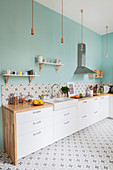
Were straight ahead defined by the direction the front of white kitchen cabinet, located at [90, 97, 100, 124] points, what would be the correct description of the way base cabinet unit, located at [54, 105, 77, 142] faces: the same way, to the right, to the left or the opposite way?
the same way

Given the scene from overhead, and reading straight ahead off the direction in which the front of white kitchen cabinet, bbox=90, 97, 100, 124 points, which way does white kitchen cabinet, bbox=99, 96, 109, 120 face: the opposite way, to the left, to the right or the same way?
the same way

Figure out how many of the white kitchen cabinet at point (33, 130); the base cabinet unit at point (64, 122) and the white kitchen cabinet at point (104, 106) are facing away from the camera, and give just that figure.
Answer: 0

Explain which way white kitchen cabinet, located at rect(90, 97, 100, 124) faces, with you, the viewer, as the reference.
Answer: facing the viewer and to the right of the viewer

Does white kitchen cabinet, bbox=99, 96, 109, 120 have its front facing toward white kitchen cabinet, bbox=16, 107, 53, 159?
no

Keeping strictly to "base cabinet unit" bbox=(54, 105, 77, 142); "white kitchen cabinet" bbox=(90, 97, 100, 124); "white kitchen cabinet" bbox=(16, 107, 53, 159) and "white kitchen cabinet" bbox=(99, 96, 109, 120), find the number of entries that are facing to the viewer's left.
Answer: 0

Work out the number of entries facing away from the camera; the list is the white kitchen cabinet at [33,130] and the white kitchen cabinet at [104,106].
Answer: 0

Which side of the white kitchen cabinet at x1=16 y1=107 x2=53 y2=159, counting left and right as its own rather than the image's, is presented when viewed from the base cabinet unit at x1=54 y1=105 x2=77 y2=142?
left

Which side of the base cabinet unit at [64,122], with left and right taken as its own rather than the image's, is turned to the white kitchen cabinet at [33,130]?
right

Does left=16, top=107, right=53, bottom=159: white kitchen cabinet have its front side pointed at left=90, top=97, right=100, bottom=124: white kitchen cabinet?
no

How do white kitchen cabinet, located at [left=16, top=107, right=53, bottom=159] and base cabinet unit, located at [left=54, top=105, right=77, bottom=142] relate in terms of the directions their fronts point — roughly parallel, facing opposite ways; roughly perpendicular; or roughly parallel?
roughly parallel

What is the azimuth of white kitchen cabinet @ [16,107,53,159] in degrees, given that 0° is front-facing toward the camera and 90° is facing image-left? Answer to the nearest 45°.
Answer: approximately 315°

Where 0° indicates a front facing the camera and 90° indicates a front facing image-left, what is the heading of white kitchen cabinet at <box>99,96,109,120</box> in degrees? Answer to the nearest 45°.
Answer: approximately 315°

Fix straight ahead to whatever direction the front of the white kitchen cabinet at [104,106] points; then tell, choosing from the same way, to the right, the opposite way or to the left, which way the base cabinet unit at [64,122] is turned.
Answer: the same way

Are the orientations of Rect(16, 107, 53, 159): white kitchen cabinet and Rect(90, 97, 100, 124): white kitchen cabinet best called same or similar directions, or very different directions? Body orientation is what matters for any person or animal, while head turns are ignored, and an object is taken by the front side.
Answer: same or similar directions
